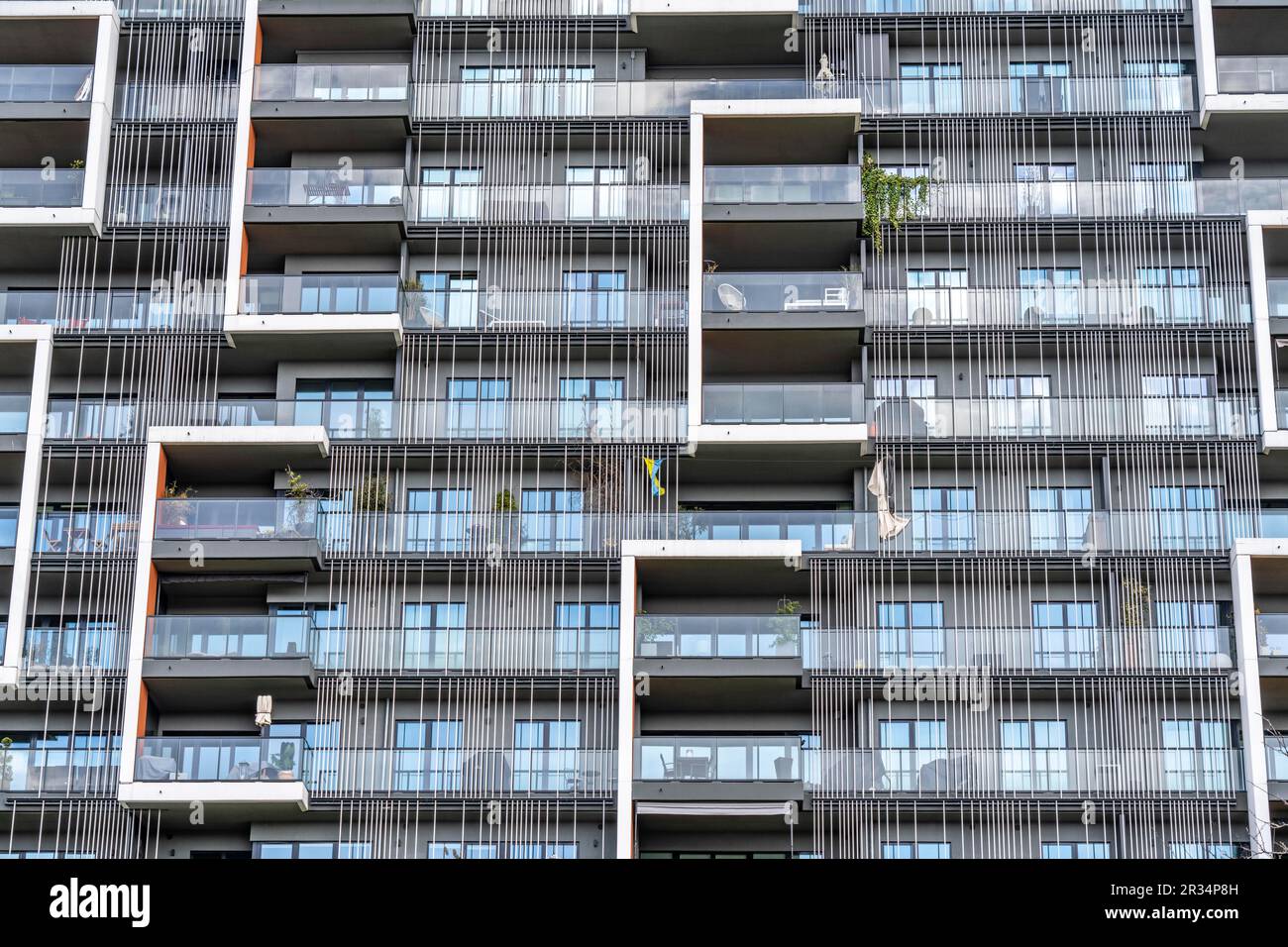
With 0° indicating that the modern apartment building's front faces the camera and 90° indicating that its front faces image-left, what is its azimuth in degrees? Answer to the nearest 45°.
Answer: approximately 0°
